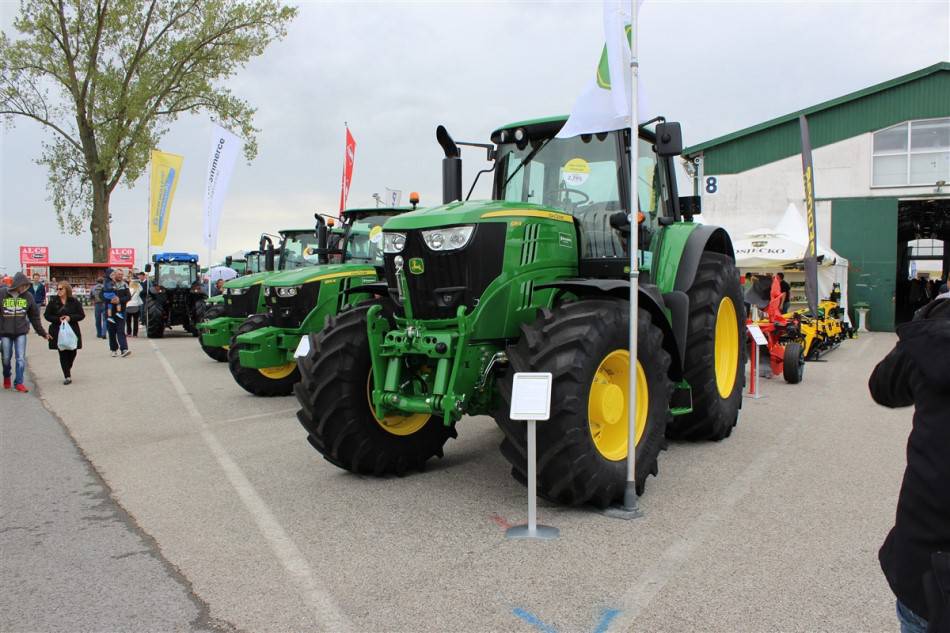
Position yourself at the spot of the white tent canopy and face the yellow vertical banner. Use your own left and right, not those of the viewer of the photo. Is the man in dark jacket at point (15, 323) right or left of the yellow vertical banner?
left

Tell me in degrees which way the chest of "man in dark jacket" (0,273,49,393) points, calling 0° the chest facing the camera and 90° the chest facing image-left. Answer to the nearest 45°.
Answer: approximately 0°

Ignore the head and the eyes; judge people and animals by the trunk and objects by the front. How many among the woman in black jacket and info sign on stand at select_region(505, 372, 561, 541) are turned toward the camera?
2

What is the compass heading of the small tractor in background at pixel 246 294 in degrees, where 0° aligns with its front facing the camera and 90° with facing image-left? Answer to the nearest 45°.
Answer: approximately 45°
